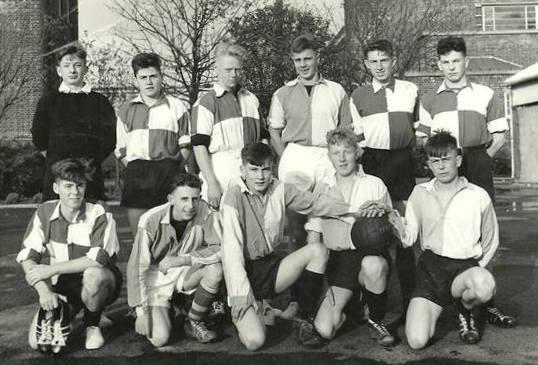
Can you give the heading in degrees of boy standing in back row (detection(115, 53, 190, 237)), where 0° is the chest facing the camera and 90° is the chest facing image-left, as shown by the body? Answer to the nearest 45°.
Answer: approximately 0°

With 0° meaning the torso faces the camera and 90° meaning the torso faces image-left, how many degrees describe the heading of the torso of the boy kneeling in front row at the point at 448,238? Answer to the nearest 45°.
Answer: approximately 0°

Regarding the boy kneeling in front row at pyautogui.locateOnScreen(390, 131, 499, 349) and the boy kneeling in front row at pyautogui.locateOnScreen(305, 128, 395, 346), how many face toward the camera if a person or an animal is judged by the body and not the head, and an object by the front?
2

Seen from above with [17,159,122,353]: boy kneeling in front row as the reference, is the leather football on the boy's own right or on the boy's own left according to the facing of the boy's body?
on the boy's own left

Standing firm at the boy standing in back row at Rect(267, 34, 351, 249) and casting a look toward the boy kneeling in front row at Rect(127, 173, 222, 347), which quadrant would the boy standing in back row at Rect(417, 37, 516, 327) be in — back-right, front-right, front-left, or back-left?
back-left

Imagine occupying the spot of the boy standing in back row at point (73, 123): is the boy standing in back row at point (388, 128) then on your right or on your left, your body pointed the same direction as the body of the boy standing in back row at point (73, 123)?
on your left
